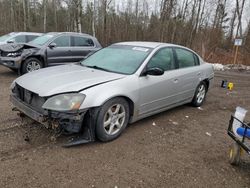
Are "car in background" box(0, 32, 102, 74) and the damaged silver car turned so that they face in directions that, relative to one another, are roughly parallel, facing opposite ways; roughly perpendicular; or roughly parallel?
roughly parallel

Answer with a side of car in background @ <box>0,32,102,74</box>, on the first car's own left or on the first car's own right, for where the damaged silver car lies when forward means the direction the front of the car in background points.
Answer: on the first car's own left

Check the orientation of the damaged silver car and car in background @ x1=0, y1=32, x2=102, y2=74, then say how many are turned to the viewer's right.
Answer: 0

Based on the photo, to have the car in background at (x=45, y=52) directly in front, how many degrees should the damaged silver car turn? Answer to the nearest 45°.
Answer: approximately 90° to its right
